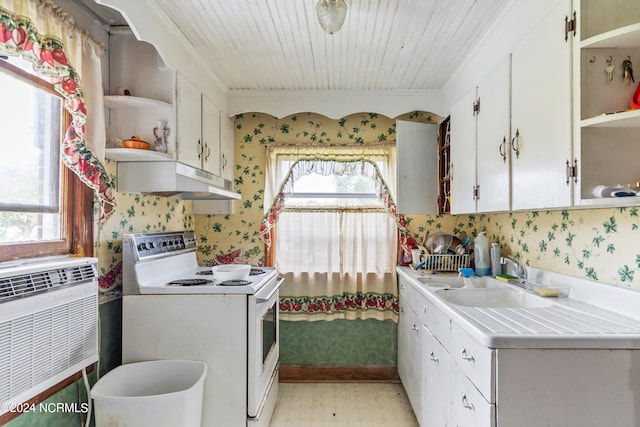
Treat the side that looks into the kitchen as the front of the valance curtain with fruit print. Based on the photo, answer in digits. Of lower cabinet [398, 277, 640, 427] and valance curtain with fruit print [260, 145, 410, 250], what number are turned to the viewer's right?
0

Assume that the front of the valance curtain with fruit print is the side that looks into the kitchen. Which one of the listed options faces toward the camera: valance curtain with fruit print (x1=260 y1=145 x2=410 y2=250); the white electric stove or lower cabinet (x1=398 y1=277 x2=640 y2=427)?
the valance curtain with fruit print

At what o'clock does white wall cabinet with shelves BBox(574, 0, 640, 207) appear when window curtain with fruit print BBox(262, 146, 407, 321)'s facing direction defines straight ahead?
The white wall cabinet with shelves is roughly at 11 o'clock from the window curtain with fruit print.

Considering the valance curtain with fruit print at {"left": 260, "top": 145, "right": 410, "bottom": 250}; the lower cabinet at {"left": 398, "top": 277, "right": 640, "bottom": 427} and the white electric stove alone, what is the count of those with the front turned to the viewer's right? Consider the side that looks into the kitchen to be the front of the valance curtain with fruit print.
1

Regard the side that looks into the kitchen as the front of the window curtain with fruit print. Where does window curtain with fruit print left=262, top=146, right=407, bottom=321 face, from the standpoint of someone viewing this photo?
facing the viewer

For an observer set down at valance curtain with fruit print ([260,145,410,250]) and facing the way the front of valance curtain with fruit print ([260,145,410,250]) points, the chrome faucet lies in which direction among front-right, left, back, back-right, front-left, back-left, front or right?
front-left

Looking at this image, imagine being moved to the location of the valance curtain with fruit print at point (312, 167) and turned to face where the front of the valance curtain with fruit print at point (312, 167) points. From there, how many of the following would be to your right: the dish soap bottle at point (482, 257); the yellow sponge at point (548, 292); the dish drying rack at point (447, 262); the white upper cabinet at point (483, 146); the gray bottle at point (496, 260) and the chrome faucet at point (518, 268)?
0

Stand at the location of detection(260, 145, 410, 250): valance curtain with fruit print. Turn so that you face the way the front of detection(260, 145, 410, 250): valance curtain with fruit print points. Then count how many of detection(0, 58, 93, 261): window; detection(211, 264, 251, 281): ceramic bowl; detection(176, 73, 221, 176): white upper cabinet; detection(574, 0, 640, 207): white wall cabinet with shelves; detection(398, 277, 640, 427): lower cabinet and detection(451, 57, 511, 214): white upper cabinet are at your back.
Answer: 0

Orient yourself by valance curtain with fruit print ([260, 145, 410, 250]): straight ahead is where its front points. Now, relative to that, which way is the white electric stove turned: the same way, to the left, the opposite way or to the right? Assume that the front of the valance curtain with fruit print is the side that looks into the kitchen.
to the left

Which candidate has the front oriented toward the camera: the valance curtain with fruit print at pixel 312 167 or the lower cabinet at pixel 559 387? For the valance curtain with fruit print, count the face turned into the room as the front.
the valance curtain with fruit print

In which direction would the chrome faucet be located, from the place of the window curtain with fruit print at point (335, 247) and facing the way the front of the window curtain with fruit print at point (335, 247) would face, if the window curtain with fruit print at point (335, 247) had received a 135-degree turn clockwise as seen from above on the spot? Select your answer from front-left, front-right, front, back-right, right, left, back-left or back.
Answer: back

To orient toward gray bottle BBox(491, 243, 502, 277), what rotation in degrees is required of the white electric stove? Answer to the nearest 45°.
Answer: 0° — it already faces it

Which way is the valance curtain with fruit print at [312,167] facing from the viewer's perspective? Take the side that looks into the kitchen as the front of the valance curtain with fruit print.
toward the camera

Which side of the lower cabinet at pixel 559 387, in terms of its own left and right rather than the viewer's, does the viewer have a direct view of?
left

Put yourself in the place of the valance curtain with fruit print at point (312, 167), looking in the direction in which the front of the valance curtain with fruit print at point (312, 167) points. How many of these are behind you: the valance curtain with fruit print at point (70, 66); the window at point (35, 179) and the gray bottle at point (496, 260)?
0

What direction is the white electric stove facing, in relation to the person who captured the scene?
facing to the right of the viewer

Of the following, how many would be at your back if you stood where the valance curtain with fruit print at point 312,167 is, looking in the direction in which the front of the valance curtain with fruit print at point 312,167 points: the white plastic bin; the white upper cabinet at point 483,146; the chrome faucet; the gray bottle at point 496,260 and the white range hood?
0
